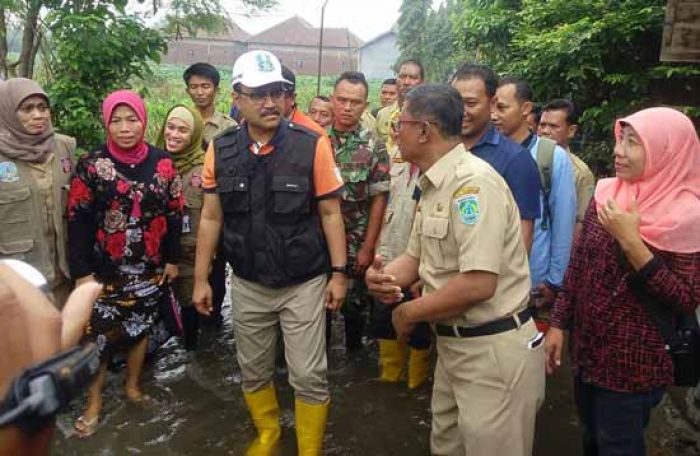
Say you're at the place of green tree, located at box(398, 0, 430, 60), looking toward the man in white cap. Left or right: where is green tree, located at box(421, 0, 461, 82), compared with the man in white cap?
left

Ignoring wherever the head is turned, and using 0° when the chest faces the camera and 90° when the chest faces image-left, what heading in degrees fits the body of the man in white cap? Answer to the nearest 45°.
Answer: approximately 0°

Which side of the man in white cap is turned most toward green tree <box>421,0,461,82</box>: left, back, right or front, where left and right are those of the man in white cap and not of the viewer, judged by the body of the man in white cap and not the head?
back

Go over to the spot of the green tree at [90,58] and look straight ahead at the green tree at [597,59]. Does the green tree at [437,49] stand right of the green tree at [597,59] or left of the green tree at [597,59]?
left

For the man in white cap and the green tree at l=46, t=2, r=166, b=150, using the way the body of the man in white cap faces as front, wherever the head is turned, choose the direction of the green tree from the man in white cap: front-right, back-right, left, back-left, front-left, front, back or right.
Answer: back-right

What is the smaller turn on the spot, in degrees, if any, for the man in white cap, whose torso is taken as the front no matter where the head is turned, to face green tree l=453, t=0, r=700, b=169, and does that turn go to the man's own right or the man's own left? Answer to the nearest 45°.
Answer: approximately 135° to the man's own left

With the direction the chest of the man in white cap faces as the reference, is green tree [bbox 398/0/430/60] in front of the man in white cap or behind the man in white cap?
behind
